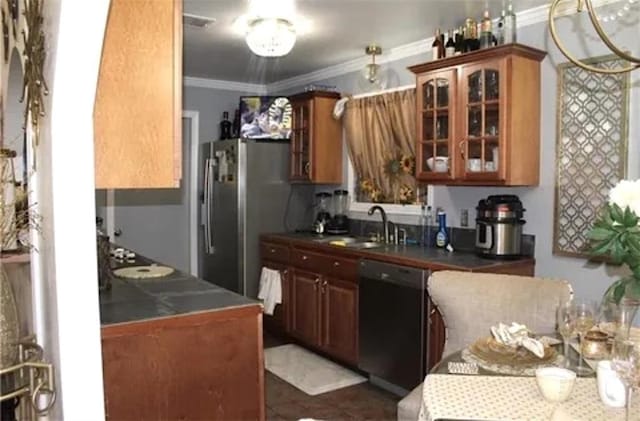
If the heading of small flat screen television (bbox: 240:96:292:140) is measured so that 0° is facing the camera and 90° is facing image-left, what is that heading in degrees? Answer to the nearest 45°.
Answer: approximately 0°

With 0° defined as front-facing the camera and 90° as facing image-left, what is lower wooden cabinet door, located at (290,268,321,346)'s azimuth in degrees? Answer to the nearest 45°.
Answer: approximately 45°

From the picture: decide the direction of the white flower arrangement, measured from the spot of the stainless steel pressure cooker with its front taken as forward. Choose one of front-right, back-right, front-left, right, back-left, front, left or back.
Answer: front-left

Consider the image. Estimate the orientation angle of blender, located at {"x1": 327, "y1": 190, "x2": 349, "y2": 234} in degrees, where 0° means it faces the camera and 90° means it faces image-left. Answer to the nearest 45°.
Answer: approximately 45°

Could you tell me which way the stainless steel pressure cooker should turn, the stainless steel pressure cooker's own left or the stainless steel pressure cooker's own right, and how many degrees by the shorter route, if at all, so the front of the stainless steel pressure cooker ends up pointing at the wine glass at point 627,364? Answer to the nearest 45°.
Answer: approximately 45° to the stainless steel pressure cooker's own left

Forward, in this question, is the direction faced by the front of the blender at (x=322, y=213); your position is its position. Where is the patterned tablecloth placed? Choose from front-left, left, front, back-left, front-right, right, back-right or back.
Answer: front-left

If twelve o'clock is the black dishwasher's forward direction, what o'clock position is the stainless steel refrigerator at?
The stainless steel refrigerator is roughly at 3 o'clock from the black dishwasher.

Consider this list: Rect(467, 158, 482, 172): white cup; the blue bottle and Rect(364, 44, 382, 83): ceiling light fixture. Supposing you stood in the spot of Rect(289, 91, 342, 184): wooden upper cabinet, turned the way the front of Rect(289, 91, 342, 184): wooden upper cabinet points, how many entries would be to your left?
3

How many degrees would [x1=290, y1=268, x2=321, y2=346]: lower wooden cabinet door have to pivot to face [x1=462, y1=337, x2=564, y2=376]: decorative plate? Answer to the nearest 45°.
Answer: approximately 45° to its left

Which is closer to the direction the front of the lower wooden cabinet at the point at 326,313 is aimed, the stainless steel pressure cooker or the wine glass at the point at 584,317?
the wine glass

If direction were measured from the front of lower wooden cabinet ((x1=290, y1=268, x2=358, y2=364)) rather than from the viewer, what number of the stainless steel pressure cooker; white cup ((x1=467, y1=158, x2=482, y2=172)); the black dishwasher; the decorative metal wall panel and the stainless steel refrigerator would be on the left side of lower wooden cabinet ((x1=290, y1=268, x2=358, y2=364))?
4
